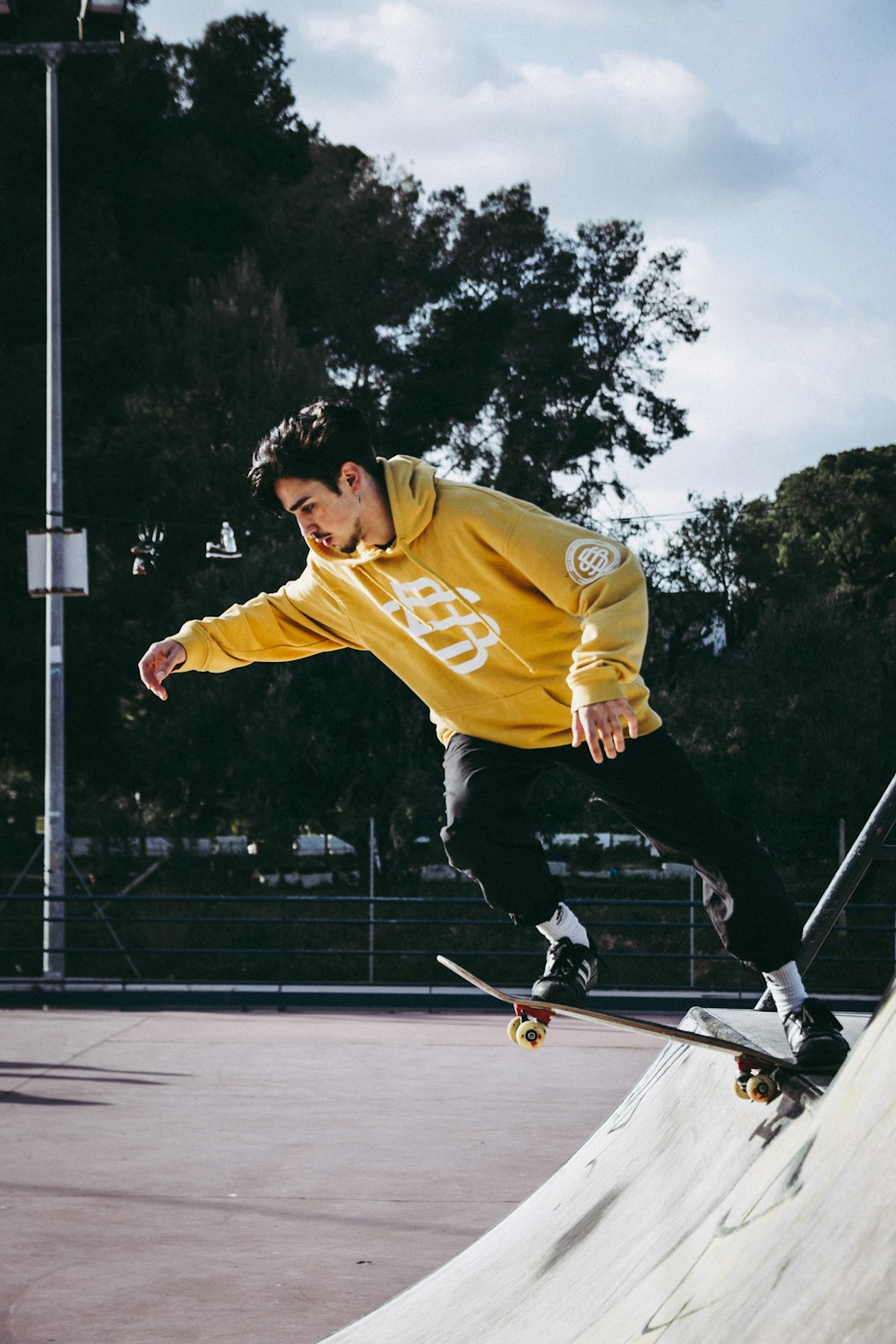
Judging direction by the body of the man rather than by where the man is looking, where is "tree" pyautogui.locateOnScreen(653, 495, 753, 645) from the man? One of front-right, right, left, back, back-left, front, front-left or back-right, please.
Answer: back-right

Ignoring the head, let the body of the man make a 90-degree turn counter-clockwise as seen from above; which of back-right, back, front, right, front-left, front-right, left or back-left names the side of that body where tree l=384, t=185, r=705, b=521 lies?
back-left

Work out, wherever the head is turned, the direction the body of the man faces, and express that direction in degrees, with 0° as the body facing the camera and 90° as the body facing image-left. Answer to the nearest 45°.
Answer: approximately 45°

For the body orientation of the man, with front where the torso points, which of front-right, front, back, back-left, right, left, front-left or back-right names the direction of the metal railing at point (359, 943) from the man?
back-right

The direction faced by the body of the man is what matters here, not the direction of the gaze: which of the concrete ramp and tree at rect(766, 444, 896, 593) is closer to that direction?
the concrete ramp

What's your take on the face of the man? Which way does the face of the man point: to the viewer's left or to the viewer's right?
to the viewer's left

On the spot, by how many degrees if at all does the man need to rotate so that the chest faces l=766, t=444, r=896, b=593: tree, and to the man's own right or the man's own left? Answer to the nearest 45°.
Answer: approximately 135° to the man's own right
